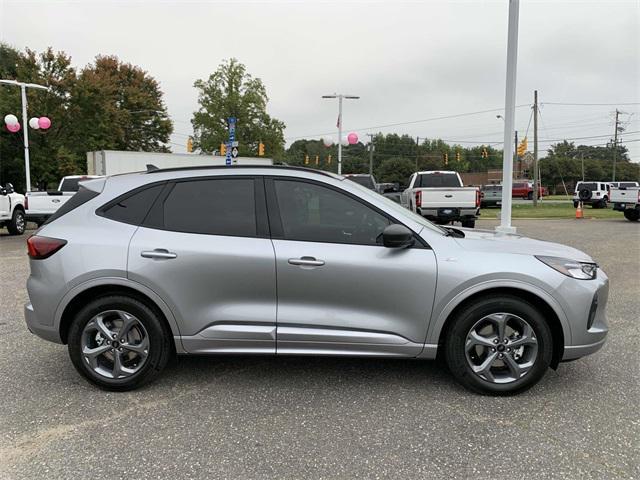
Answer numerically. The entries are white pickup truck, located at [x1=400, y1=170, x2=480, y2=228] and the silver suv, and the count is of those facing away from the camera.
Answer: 1

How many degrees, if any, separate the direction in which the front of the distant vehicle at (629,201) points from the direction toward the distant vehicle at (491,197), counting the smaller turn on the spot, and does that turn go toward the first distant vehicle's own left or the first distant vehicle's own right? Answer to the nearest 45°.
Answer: approximately 90° to the first distant vehicle's own left

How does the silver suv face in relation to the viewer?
to the viewer's right

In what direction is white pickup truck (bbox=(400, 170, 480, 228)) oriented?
away from the camera

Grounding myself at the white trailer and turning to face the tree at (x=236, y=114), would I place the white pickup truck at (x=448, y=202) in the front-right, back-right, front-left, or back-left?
back-right

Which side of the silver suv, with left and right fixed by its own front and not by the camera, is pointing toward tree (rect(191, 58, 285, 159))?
left

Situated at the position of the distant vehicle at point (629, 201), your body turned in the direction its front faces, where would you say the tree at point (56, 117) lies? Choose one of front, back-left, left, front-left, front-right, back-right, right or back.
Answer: back-left

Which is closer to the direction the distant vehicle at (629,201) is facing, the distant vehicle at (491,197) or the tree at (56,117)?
the distant vehicle

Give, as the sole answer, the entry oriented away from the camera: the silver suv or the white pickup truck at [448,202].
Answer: the white pickup truck

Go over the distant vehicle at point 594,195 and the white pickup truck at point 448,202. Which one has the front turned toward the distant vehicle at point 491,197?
the white pickup truck

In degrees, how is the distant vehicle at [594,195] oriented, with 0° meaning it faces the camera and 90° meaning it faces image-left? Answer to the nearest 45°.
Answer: approximately 225°

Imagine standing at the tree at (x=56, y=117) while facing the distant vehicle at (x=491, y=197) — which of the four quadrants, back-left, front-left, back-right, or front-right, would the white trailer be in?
front-right
